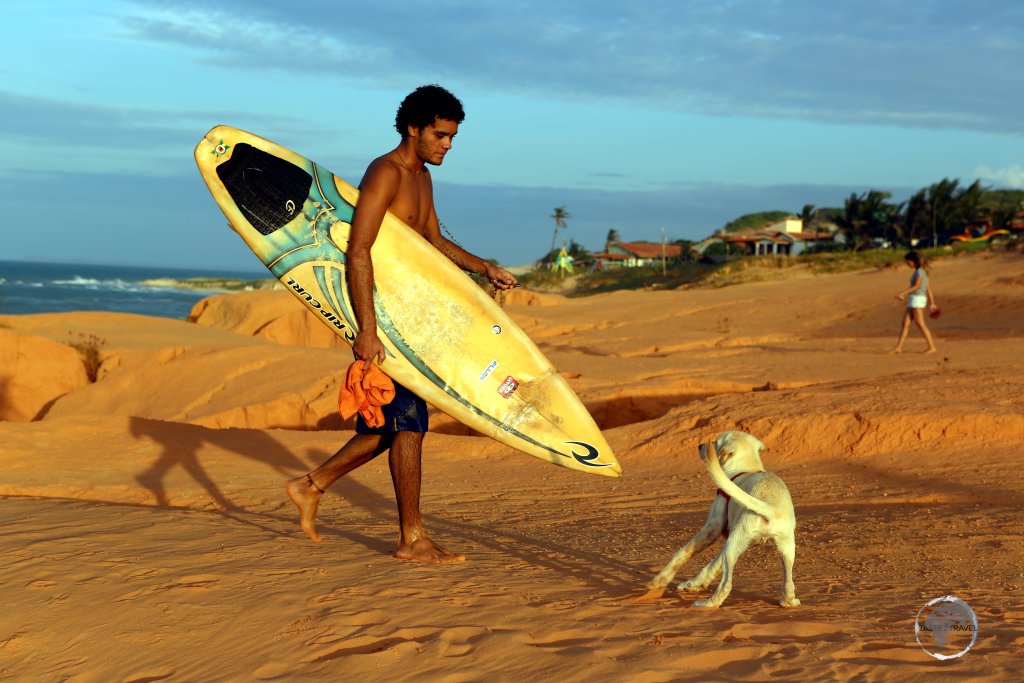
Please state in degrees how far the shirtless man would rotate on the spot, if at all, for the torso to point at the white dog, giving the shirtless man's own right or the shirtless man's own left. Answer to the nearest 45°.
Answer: approximately 45° to the shirtless man's own right

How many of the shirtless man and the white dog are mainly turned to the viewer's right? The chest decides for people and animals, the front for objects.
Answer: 1

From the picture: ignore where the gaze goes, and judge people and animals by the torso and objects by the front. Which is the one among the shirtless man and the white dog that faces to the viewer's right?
the shirtless man

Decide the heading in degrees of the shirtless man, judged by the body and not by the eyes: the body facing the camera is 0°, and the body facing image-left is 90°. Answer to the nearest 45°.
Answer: approximately 270°

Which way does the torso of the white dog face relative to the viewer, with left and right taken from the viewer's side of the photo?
facing away from the viewer and to the left of the viewer
